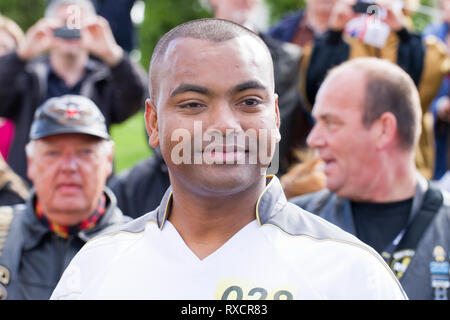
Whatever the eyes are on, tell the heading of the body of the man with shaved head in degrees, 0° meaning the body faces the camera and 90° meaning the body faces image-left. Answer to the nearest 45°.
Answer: approximately 0°

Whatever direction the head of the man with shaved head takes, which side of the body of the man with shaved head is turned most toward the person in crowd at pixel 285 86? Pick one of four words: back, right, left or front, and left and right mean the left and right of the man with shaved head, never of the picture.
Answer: back

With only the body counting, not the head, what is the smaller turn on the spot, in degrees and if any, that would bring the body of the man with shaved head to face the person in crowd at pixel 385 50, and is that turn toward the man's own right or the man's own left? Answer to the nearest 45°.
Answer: approximately 180°

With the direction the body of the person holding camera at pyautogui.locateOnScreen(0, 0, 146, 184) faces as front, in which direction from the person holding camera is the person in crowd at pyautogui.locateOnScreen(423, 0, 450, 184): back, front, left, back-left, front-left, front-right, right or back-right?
left

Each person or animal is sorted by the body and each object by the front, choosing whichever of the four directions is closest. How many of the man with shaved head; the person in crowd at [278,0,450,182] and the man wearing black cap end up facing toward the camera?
3

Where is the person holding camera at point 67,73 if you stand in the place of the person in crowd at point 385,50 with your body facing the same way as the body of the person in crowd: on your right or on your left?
on your right
